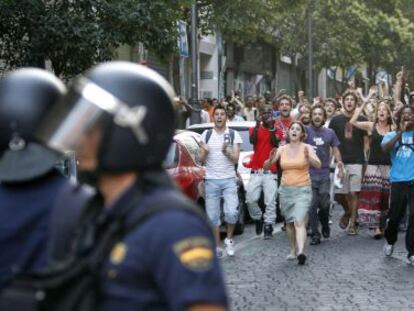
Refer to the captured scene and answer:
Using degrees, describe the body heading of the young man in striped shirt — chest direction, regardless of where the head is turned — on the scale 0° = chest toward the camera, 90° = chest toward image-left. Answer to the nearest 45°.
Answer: approximately 0°

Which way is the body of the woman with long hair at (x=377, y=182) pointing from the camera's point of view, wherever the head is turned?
toward the camera

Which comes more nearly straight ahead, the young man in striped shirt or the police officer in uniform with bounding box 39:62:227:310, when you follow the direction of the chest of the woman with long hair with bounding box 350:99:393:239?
the police officer in uniform

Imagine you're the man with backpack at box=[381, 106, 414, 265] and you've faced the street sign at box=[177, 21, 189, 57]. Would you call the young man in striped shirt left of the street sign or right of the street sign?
left

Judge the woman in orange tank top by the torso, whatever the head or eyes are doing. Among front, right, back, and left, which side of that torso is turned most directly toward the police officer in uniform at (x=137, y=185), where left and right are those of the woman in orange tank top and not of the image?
front

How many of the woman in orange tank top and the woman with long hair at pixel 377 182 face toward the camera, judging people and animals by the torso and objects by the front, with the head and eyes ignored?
2

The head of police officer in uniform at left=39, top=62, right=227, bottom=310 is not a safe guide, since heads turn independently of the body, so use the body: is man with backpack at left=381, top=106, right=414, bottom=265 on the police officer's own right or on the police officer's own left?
on the police officer's own right

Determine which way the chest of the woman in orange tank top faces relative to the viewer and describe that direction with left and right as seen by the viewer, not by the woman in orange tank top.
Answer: facing the viewer

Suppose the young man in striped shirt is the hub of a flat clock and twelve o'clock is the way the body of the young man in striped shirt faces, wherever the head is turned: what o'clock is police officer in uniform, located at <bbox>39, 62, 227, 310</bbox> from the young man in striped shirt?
The police officer in uniform is roughly at 12 o'clock from the young man in striped shirt.

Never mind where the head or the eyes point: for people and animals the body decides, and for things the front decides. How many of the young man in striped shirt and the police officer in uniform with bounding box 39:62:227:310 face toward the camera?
1
